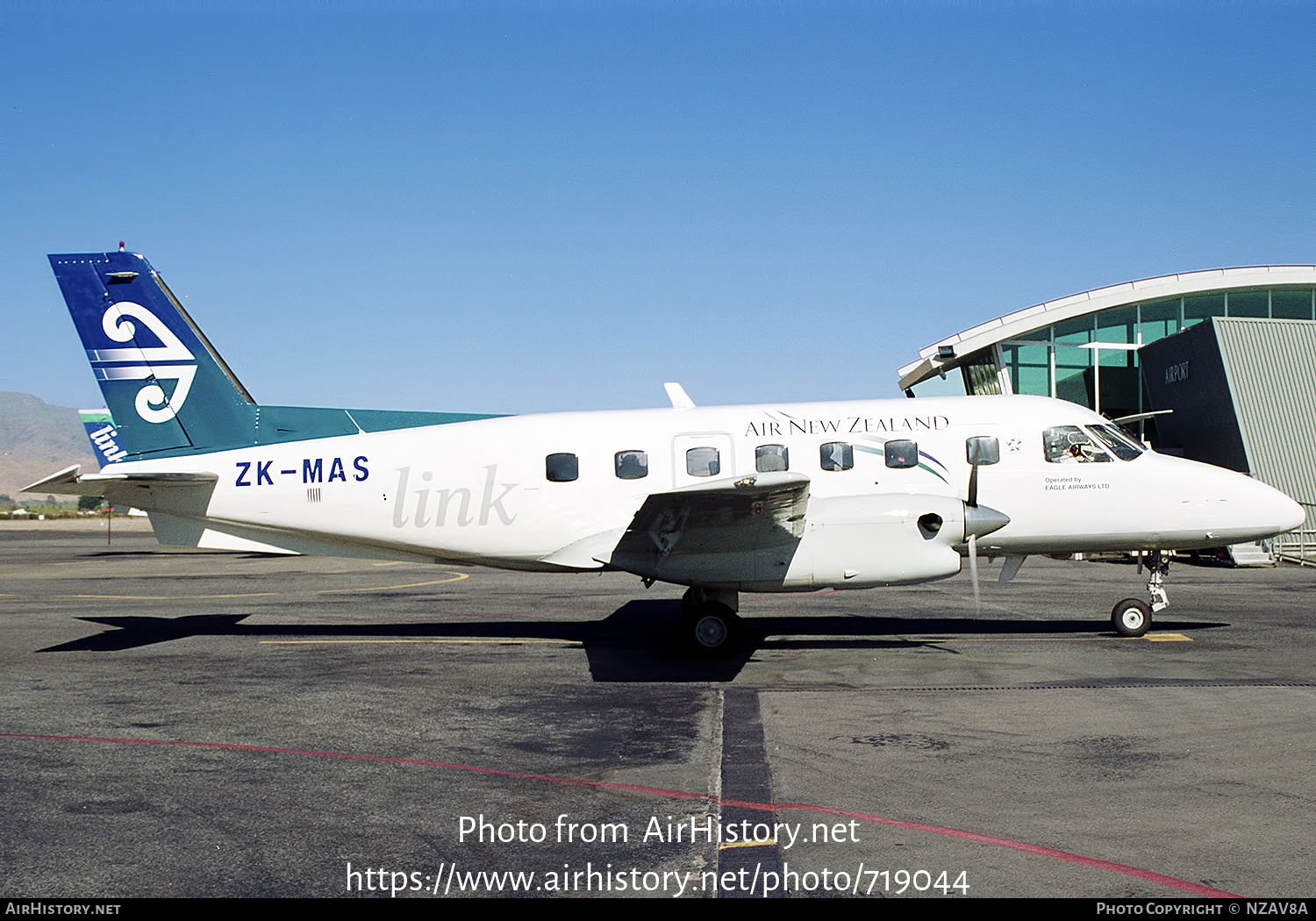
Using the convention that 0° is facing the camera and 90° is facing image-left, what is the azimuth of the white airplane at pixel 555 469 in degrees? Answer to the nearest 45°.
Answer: approximately 270°

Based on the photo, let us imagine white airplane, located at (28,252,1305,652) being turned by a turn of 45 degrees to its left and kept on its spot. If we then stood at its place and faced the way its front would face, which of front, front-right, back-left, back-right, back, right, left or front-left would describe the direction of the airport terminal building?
front
